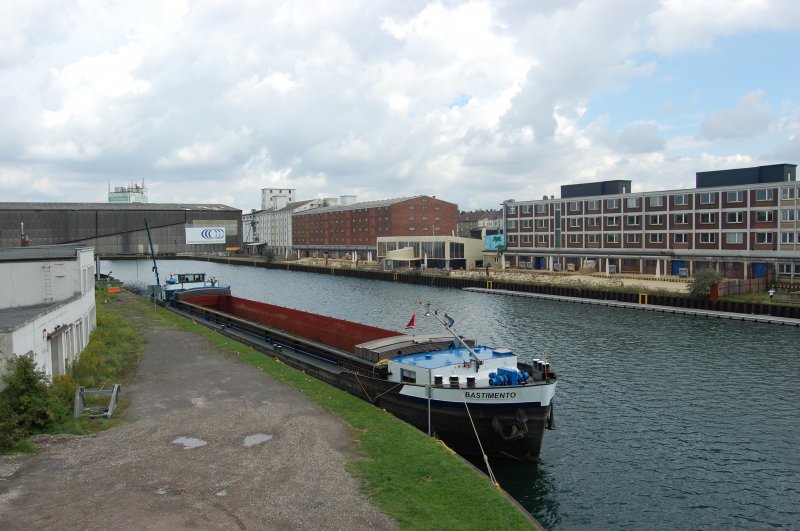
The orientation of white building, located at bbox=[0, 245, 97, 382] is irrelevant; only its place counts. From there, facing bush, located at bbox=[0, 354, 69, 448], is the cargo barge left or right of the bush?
left

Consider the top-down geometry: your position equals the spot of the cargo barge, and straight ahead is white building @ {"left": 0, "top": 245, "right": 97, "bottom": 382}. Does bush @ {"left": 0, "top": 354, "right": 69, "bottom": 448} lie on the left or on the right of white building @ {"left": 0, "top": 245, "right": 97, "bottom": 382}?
left

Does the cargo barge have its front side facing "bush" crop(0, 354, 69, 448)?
no

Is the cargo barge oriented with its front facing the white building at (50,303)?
no
